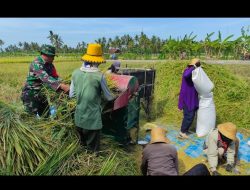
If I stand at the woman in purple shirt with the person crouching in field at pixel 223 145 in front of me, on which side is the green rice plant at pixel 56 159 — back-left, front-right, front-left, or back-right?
front-right

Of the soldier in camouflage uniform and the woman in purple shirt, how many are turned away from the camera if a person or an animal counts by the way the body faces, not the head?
0

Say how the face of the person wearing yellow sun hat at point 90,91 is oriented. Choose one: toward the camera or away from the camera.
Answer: away from the camera

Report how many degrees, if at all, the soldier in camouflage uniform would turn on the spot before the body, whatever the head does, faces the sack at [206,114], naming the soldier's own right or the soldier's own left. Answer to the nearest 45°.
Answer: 0° — they already face it

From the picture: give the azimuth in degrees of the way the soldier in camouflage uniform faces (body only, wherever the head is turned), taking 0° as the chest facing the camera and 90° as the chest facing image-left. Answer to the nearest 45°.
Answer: approximately 270°

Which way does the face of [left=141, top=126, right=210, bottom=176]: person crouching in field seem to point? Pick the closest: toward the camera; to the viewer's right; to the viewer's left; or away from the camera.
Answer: away from the camera

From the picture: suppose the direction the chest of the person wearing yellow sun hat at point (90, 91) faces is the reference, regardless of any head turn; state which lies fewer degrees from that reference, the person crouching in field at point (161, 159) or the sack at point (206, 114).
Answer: the sack

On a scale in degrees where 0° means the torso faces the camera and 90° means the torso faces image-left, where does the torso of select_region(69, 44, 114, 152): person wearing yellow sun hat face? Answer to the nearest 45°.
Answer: approximately 180°
